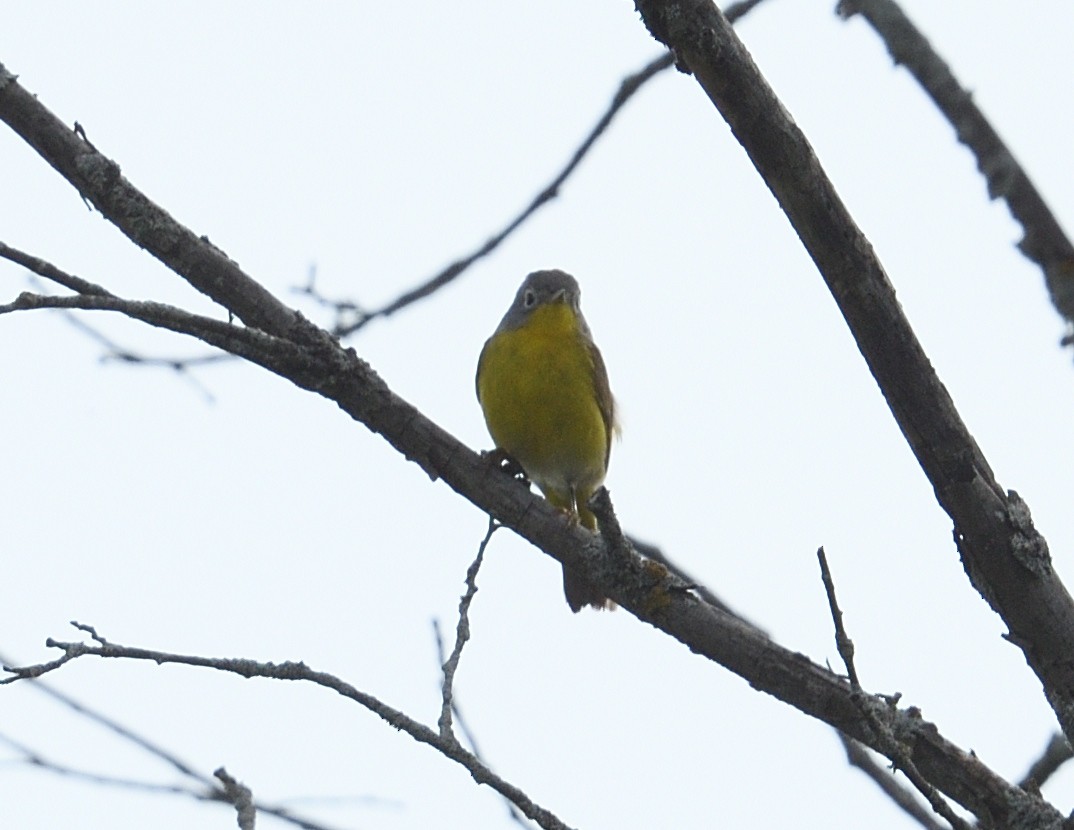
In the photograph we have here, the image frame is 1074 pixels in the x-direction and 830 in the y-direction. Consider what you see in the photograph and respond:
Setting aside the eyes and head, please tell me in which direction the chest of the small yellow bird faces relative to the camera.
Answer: toward the camera
